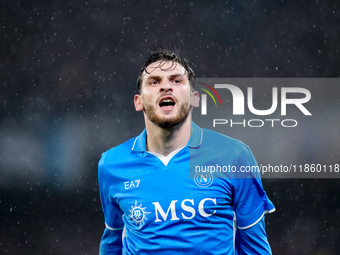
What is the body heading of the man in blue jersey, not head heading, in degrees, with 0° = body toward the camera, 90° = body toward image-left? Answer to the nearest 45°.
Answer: approximately 0°
